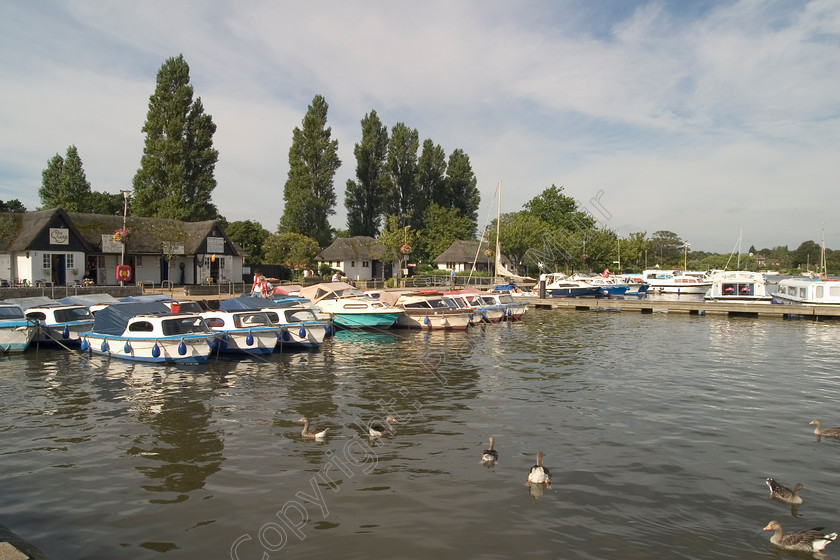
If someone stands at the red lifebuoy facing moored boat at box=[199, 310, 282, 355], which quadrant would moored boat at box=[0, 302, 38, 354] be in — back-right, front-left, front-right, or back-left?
front-right

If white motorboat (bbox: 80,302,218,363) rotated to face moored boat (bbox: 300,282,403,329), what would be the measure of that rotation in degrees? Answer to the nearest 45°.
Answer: approximately 90° to its left

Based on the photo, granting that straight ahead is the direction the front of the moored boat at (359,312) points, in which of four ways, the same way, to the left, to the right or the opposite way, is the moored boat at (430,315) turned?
the same way

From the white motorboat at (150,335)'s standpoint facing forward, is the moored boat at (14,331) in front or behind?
behind

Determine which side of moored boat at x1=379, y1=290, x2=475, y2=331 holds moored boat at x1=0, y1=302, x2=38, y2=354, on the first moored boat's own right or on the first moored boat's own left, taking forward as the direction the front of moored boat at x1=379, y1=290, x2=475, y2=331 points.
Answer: on the first moored boat's own right

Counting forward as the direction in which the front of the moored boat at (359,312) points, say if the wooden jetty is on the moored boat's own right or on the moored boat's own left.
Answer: on the moored boat's own left

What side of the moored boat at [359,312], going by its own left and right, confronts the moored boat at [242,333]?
right

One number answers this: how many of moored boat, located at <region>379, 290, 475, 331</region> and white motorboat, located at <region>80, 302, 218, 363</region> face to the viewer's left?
0

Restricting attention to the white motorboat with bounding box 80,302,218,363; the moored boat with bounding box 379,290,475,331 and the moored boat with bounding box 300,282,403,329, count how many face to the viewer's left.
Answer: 0

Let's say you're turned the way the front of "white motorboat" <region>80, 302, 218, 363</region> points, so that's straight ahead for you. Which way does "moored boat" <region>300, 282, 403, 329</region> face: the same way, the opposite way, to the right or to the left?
the same way
